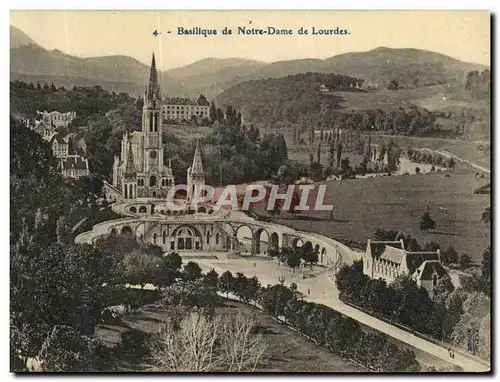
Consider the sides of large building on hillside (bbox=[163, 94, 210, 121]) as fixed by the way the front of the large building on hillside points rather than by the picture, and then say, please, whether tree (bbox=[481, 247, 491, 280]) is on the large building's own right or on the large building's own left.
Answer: on the large building's own left

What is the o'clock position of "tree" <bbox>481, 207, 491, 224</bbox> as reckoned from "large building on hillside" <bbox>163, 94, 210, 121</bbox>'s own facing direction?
The tree is roughly at 9 o'clock from the large building on hillside.

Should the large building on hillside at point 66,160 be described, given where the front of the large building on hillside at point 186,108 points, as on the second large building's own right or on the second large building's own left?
on the second large building's own right
